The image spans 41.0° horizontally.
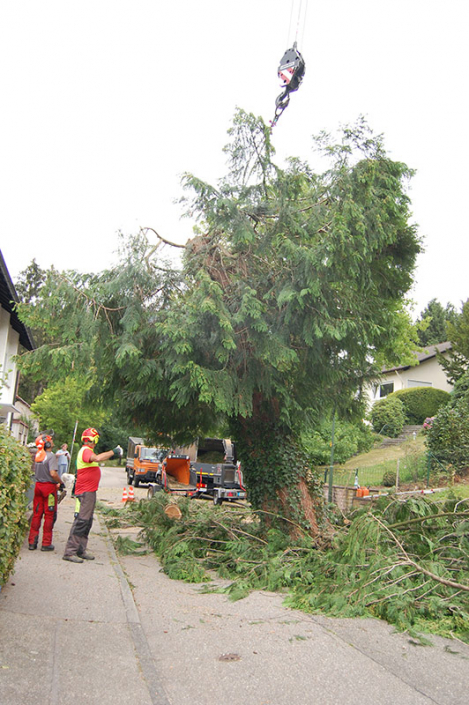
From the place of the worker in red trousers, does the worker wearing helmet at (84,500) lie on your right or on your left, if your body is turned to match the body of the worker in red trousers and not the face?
on your right

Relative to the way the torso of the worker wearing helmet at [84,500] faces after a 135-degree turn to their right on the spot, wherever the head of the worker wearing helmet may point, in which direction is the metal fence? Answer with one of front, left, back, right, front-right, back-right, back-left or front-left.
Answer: back

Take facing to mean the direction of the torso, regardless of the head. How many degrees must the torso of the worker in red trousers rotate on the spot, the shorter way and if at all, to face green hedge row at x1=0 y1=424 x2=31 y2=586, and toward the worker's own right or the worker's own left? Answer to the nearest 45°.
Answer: approximately 135° to the worker's own right

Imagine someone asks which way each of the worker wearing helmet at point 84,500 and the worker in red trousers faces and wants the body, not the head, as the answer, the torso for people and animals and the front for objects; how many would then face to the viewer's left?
0

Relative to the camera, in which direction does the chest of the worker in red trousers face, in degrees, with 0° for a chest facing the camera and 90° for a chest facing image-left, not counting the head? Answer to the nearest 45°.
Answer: approximately 225°

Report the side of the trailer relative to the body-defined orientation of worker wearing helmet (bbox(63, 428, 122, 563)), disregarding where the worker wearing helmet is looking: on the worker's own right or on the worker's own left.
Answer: on the worker's own left

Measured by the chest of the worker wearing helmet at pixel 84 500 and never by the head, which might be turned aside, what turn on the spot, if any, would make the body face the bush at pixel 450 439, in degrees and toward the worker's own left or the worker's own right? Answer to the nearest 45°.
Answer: approximately 45° to the worker's own left

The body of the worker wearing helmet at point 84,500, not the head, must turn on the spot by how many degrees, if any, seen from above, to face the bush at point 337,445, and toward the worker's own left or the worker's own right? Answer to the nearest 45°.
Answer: approximately 45° to the worker's own left

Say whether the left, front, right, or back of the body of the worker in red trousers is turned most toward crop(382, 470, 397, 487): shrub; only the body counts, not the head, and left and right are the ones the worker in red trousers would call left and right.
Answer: front

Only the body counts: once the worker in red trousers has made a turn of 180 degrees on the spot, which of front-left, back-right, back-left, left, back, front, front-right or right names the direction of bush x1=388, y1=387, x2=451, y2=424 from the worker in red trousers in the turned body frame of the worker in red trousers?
back

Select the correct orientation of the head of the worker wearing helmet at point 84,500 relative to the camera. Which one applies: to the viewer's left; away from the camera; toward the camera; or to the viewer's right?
to the viewer's right

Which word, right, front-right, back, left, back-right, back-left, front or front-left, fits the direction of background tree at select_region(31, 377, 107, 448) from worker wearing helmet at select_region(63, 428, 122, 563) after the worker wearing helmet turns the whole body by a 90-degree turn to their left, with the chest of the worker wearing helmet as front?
front

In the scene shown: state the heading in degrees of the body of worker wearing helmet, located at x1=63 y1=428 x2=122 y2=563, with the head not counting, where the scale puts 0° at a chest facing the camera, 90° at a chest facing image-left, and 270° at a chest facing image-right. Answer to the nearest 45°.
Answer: approximately 270°
